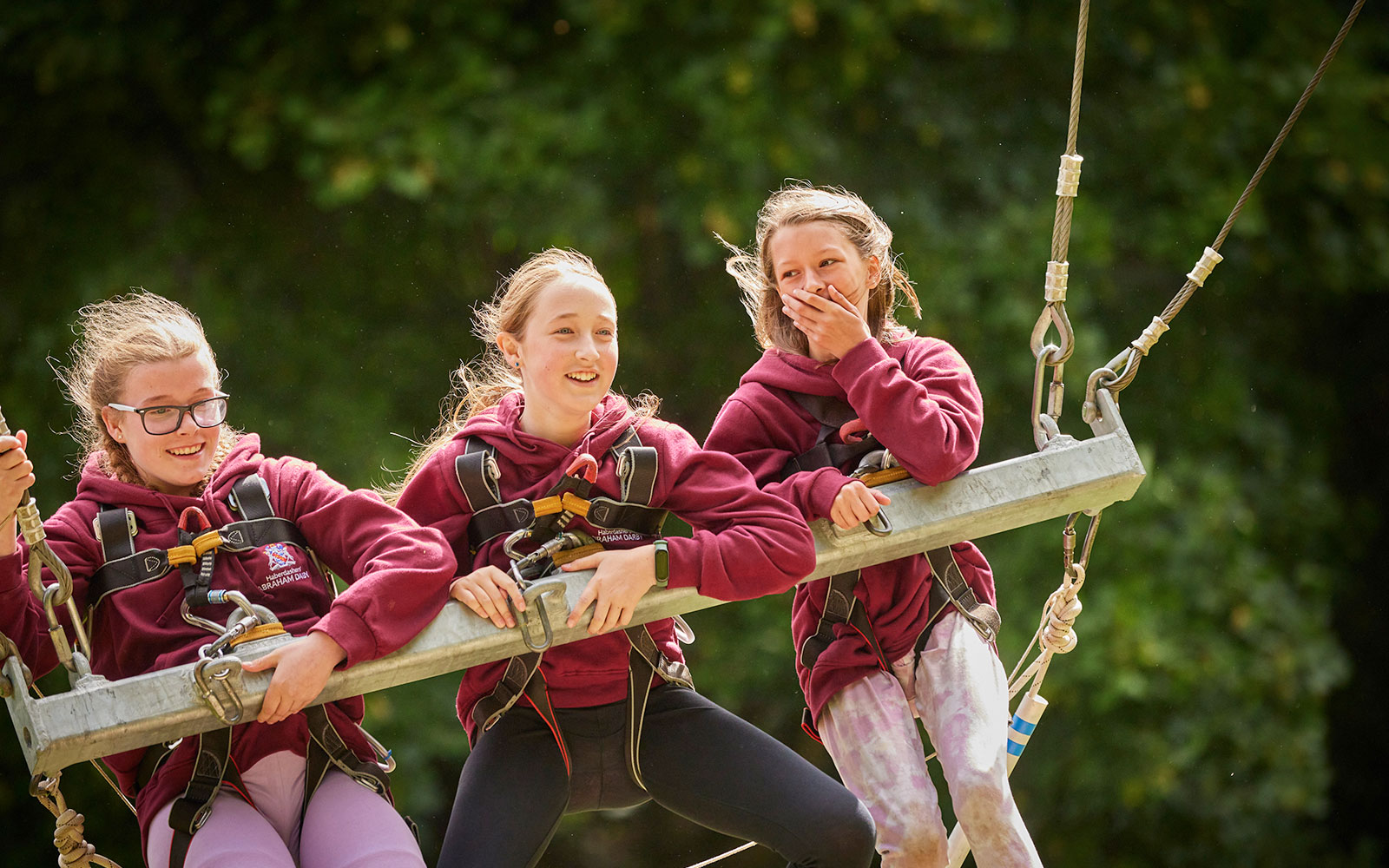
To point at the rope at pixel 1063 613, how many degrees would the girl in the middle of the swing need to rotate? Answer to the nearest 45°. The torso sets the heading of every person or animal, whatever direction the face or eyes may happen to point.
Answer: approximately 90° to their left

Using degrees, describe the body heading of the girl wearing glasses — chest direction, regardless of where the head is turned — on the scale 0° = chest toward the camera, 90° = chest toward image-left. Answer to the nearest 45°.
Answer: approximately 0°

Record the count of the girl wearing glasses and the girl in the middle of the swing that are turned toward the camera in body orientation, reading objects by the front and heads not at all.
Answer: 2

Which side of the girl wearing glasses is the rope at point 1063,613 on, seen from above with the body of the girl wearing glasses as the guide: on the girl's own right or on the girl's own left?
on the girl's own left

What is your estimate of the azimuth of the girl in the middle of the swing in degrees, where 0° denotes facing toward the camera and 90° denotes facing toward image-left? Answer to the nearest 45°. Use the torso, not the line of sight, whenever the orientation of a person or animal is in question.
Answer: approximately 0°
